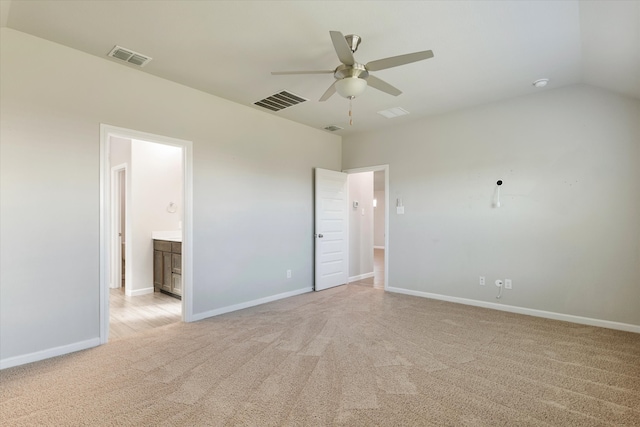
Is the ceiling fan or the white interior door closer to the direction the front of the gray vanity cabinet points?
the ceiling fan

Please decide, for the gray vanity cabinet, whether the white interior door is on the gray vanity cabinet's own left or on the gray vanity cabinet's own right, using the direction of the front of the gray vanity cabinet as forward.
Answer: on the gray vanity cabinet's own left

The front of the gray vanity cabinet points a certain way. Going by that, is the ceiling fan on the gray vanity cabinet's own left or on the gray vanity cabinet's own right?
on the gray vanity cabinet's own left
